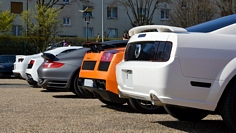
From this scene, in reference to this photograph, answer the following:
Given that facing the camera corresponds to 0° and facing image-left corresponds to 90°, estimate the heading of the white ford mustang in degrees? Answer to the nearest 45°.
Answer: approximately 225°

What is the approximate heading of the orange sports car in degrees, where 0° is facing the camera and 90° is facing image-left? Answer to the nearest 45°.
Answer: approximately 225°

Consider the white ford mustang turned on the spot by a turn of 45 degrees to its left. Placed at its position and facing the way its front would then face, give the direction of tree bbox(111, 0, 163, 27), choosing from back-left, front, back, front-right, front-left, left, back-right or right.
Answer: front

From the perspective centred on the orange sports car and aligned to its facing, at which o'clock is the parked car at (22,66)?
The parked car is roughly at 10 o'clock from the orange sports car.

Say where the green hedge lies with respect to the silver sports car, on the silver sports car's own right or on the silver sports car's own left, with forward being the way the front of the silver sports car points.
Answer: on the silver sports car's own left

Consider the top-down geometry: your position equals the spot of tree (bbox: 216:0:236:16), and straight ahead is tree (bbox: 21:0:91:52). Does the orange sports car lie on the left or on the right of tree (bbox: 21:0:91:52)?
left

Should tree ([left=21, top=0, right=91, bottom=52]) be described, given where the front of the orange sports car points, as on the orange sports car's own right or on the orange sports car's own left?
on the orange sports car's own left

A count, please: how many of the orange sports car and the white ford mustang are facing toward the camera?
0

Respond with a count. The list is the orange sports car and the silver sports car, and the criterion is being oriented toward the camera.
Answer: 0

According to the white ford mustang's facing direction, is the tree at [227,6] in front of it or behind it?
in front

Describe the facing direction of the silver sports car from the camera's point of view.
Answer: facing away from the viewer and to the right of the viewer

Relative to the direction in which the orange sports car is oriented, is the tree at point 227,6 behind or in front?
in front

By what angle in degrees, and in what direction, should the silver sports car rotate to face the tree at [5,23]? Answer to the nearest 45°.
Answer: approximately 45° to its left
